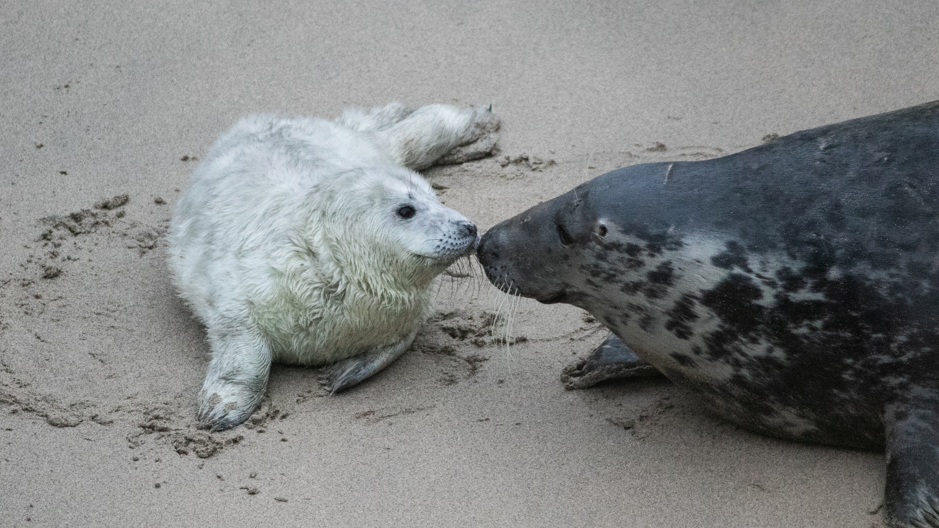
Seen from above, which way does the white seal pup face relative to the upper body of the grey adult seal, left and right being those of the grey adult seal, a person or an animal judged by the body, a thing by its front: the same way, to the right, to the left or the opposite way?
the opposite way

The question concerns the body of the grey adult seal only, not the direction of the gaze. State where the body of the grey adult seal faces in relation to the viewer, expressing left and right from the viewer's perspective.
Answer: facing to the left of the viewer

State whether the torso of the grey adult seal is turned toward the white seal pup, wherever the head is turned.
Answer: yes

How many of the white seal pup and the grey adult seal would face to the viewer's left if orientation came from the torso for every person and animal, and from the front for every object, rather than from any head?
1

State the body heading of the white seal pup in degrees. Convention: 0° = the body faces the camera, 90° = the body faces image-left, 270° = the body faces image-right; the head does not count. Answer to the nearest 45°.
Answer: approximately 315°
